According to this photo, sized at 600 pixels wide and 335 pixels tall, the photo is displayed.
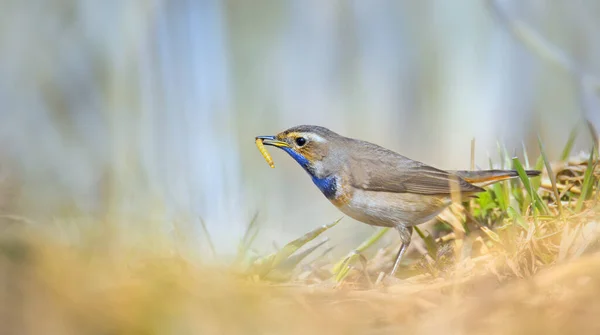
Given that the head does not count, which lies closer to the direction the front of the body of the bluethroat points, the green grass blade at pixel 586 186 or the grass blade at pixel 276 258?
the grass blade

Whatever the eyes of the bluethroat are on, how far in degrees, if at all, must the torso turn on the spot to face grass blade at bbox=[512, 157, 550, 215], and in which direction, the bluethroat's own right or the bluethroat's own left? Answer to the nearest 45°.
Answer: approximately 135° to the bluethroat's own left

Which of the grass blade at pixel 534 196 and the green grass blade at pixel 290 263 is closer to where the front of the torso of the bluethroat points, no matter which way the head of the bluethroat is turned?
the green grass blade

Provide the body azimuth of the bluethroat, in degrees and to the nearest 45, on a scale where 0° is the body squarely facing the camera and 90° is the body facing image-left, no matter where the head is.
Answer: approximately 90°

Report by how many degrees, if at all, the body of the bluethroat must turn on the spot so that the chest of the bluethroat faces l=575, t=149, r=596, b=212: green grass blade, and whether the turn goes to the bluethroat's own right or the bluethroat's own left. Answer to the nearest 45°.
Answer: approximately 135° to the bluethroat's own left

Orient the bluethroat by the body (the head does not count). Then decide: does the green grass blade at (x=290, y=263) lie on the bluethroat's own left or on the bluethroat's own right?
on the bluethroat's own left
